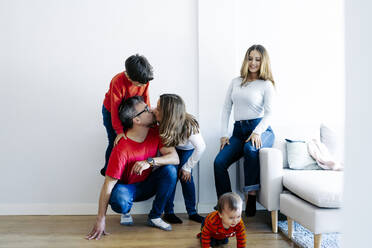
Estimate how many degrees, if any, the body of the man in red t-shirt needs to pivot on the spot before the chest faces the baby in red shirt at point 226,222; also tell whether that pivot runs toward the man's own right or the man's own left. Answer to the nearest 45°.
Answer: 0° — they already face them

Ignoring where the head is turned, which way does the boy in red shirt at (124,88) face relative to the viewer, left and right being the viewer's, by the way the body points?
facing the viewer and to the right of the viewer

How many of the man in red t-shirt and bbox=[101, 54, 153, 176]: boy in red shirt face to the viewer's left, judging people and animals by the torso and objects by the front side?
0

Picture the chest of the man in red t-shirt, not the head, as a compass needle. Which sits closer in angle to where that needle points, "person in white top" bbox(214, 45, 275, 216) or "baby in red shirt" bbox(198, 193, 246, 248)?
the baby in red shirt

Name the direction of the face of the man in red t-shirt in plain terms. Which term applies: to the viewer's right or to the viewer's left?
to the viewer's right

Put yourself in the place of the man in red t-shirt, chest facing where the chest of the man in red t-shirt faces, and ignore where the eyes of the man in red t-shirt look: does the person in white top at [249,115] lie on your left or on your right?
on your left

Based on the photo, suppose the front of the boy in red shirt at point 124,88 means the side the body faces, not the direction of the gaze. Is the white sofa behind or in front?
in front

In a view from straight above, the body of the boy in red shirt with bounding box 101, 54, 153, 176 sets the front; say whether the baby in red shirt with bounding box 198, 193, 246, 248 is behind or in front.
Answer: in front
